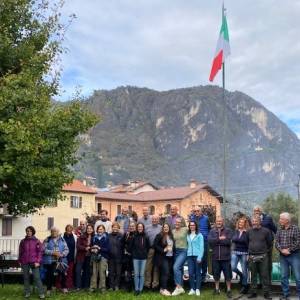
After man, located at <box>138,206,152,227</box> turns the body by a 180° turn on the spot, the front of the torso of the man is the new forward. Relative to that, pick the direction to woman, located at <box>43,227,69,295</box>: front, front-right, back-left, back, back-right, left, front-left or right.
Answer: left

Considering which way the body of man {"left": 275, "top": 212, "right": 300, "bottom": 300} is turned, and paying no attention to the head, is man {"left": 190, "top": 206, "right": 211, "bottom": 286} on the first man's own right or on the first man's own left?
on the first man's own right

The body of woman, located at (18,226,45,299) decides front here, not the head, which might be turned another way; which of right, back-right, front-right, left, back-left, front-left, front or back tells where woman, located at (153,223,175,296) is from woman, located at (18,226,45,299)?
left

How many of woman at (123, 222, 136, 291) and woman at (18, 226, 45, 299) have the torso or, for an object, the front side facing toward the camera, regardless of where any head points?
2

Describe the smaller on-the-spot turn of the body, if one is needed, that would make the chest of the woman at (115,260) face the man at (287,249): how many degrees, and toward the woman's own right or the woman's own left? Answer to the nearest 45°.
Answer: approximately 45° to the woman's own left

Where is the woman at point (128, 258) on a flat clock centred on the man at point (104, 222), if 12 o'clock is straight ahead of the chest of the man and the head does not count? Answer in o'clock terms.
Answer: The woman is roughly at 11 o'clock from the man.

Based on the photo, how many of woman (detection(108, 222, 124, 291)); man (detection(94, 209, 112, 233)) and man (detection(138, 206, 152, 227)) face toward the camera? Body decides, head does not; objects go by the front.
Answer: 3
